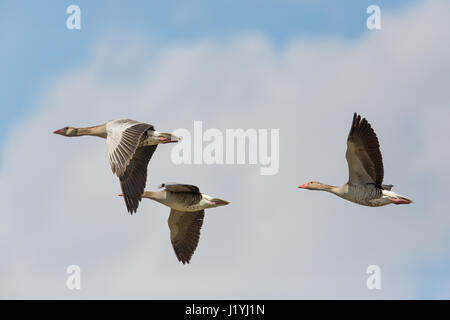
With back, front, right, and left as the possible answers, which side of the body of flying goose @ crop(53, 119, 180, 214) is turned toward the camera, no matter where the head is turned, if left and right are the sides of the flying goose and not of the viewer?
left

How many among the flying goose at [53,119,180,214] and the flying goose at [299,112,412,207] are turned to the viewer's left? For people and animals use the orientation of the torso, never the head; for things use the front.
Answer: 2

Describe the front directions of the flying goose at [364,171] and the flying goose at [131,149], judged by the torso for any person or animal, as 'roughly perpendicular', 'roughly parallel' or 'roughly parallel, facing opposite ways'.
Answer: roughly parallel

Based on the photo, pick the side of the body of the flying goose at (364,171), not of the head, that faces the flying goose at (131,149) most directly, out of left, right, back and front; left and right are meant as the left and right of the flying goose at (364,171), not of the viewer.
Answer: front

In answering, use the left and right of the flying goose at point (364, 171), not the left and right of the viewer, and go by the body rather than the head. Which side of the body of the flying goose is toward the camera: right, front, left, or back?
left

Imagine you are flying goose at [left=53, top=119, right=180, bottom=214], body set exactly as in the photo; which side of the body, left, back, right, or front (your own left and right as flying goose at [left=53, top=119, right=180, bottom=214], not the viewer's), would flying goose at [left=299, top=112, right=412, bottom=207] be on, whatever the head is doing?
back
